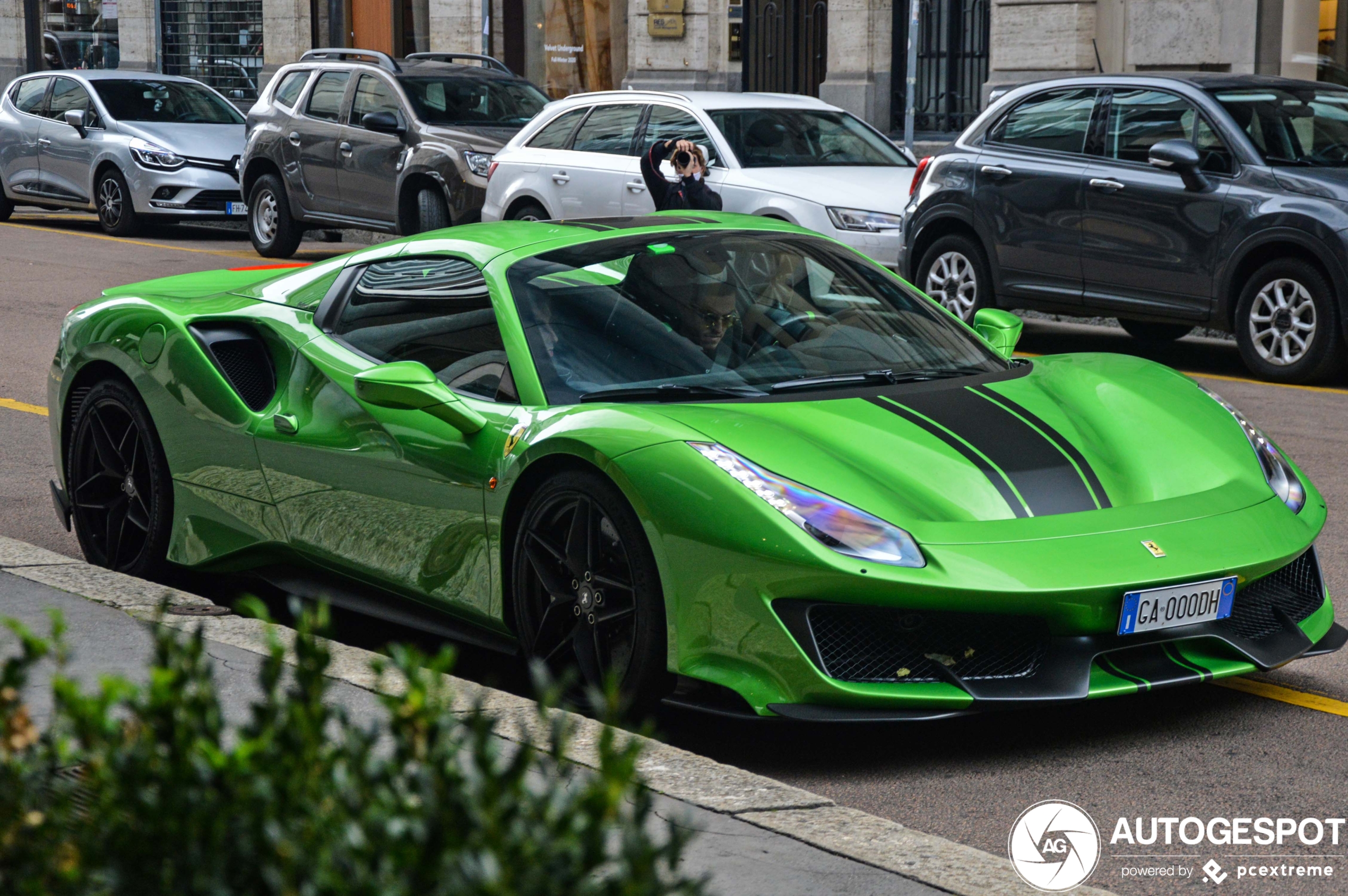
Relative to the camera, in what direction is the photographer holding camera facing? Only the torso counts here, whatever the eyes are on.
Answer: toward the camera

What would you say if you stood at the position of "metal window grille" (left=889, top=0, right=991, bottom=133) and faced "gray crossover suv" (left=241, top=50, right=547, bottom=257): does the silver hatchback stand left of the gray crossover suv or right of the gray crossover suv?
right

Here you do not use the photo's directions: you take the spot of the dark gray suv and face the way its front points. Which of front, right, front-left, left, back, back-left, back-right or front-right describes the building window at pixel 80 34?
back

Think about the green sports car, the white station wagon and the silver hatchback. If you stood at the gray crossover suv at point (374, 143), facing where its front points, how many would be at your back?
1

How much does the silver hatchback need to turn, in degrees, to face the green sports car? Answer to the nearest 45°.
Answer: approximately 45° to its right

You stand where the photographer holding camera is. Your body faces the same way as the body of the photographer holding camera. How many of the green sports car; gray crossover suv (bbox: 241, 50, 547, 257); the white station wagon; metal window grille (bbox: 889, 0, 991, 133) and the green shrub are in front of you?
2

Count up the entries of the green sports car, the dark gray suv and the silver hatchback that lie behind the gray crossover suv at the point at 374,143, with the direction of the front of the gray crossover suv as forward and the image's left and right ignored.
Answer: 1

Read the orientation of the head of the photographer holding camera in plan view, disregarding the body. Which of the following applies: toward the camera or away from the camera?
toward the camera

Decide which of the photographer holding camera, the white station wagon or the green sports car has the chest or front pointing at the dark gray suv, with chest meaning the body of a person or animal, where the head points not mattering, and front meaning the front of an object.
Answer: the white station wagon

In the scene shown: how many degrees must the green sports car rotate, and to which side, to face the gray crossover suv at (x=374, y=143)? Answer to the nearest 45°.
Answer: approximately 135° to its left

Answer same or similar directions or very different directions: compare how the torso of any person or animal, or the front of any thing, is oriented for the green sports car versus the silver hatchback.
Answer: same or similar directions

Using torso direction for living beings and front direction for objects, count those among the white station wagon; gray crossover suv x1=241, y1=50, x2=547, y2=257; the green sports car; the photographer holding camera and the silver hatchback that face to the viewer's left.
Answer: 0

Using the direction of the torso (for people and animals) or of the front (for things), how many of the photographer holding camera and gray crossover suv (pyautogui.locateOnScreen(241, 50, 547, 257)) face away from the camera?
0

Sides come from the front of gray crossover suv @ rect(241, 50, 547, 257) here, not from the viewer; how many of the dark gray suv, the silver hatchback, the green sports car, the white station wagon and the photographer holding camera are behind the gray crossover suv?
1

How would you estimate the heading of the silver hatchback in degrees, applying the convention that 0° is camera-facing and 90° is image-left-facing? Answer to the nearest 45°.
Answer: approximately 315°

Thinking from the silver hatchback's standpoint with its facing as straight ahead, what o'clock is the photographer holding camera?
The photographer holding camera is roughly at 1 o'clock from the silver hatchback.

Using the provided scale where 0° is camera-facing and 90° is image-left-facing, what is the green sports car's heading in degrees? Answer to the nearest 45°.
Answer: approximately 315°
